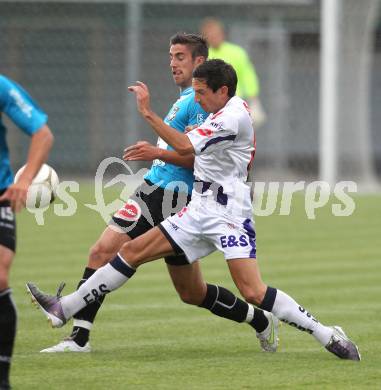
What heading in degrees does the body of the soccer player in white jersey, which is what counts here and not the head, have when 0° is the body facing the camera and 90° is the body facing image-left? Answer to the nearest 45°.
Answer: approximately 90°

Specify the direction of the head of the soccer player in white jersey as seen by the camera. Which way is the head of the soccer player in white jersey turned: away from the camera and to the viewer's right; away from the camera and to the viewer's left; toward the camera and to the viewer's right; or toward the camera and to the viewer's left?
toward the camera and to the viewer's left

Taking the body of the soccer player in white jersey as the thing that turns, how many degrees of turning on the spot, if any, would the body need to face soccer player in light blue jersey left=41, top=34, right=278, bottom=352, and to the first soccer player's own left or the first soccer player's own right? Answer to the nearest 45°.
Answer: approximately 45° to the first soccer player's own right
